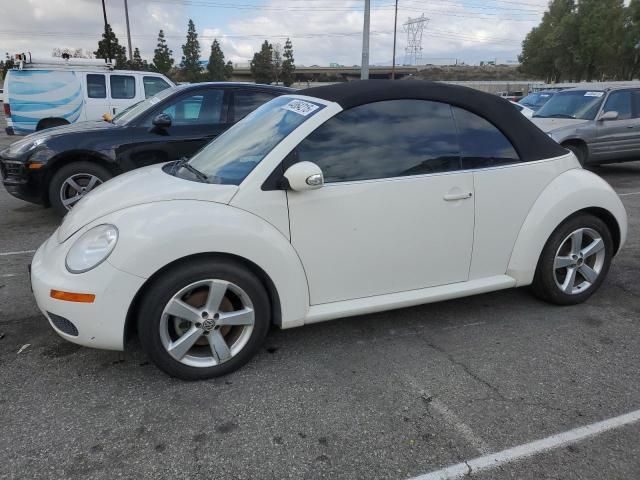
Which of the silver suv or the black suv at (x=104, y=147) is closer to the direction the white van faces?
the silver suv

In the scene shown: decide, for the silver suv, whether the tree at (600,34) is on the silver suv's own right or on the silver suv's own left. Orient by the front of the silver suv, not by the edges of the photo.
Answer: on the silver suv's own right

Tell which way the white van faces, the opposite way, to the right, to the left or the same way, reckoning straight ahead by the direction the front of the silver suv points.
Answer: the opposite way

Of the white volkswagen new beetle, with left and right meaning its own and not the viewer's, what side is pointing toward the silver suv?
back

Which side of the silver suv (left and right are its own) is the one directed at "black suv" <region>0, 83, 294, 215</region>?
front

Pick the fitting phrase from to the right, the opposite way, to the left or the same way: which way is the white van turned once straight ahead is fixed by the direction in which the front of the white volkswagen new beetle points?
the opposite way

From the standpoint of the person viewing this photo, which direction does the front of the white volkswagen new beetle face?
facing the viewer and to the left of the viewer

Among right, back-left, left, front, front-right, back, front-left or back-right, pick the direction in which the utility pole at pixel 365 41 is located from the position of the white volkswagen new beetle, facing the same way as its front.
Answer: back-right

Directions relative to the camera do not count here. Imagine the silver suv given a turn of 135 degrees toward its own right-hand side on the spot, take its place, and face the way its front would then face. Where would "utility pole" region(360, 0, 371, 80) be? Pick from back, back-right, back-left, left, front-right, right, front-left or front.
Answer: front-left

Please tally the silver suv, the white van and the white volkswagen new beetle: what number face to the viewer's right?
1

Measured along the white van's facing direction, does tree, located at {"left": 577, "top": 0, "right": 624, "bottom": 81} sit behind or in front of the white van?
in front

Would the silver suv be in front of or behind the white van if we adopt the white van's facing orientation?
in front

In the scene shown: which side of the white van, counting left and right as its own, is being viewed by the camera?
right
